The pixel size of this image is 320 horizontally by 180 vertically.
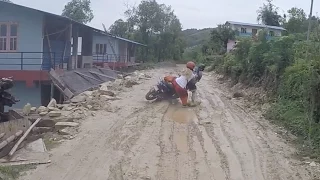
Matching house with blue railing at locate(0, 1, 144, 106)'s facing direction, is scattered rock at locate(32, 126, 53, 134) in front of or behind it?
in front

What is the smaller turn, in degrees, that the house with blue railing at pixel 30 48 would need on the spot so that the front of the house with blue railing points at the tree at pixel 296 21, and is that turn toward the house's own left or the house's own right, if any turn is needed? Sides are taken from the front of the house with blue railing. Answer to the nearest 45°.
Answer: approximately 90° to the house's own left

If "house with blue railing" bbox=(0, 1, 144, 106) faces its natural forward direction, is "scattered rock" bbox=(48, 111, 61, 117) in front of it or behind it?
in front

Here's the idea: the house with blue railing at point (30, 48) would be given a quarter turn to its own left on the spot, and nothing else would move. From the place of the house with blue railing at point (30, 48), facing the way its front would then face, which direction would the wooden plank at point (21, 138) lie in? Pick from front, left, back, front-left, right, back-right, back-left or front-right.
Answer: back-right

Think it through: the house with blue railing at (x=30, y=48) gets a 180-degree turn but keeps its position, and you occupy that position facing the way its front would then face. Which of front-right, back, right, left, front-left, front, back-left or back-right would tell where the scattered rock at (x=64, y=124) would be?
back-left

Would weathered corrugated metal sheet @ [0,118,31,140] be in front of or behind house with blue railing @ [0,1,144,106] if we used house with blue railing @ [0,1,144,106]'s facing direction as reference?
in front

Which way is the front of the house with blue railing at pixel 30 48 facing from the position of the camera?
facing the viewer and to the right of the viewer

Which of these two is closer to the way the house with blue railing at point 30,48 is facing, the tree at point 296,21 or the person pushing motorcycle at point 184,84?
the person pushing motorcycle

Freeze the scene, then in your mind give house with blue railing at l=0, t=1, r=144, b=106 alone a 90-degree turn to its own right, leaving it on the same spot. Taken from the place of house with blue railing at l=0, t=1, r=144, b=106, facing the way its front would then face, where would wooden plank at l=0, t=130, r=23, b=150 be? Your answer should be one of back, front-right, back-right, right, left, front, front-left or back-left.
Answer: front-left
